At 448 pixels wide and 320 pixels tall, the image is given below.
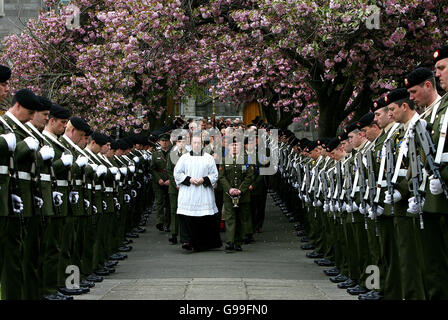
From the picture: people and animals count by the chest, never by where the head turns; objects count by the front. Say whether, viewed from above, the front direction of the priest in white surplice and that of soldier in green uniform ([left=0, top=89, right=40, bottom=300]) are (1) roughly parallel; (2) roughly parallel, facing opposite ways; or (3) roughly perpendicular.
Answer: roughly perpendicular

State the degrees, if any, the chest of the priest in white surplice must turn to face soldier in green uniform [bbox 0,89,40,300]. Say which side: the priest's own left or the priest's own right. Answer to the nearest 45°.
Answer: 0° — they already face them

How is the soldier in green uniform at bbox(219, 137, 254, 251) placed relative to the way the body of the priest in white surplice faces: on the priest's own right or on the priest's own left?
on the priest's own left

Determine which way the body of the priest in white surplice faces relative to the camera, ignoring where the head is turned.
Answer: toward the camera

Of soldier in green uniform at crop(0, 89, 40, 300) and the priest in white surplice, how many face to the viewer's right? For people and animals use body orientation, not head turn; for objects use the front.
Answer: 1

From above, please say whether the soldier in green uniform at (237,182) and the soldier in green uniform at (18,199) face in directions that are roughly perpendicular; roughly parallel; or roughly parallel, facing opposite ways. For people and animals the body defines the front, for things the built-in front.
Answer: roughly perpendicular

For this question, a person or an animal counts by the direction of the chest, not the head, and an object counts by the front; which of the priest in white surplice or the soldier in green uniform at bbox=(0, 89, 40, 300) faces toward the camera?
the priest in white surplice

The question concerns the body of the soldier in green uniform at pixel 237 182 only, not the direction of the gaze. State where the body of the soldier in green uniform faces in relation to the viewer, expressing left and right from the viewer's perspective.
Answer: facing the viewer

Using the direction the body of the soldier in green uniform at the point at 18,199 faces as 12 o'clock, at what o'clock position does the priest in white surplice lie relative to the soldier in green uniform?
The priest in white surplice is roughly at 10 o'clock from the soldier in green uniform.

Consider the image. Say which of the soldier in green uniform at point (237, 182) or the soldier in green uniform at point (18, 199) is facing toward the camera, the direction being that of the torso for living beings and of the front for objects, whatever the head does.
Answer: the soldier in green uniform at point (237, 182)

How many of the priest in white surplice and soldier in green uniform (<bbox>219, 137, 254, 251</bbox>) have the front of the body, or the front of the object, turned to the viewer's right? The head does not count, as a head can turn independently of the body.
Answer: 0

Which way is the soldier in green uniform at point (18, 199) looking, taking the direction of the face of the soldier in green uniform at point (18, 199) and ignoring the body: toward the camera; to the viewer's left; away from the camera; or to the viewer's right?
to the viewer's right

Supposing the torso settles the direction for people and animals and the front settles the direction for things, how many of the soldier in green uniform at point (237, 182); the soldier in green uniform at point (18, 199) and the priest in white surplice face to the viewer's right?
1

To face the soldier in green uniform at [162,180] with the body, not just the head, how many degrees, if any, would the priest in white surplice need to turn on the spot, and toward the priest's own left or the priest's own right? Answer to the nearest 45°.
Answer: approximately 180°

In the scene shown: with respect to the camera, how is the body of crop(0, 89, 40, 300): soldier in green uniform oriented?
to the viewer's right

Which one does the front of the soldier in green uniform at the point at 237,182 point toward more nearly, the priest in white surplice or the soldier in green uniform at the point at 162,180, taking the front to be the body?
the priest in white surplice

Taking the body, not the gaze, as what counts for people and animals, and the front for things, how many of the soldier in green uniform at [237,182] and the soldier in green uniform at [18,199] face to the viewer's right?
1
